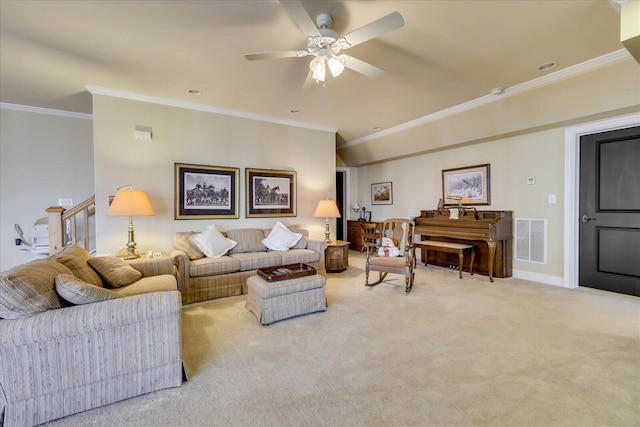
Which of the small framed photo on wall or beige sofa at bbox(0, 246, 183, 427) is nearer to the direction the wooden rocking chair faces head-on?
the beige sofa

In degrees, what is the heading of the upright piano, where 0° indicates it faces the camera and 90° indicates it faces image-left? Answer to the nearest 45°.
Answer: approximately 45°

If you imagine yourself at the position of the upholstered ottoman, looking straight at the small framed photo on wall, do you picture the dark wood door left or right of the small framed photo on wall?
right

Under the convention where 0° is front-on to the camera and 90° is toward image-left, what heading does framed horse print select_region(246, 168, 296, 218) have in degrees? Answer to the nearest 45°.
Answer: approximately 315°

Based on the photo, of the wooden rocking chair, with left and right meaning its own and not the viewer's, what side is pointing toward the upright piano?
back

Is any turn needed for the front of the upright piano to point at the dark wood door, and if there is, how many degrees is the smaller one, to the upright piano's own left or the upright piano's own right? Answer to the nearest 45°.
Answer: approximately 135° to the upright piano's own left

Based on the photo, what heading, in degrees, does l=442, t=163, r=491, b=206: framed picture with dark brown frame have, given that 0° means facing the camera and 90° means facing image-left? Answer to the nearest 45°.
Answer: approximately 45°

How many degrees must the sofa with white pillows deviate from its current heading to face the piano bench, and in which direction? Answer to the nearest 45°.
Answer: approximately 45° to its left

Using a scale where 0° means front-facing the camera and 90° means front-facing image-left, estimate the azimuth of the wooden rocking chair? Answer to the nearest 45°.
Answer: approximately 45°

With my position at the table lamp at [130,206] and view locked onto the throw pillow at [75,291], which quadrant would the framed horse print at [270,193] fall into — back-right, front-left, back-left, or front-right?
back-left

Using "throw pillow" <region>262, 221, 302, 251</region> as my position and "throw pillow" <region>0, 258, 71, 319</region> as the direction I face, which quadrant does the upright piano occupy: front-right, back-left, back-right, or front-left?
back-left

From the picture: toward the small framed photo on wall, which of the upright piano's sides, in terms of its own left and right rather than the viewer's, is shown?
right

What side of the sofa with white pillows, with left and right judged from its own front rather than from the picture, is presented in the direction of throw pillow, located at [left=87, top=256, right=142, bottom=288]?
right
